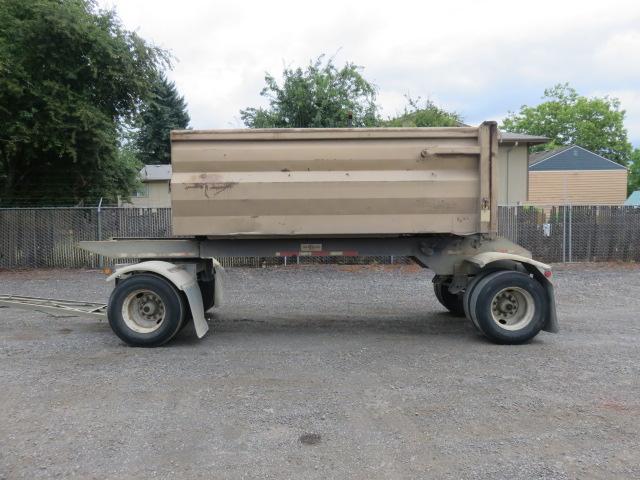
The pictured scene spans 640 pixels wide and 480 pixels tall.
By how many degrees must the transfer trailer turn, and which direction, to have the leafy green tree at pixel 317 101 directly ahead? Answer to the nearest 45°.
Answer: approximately 90° to its right

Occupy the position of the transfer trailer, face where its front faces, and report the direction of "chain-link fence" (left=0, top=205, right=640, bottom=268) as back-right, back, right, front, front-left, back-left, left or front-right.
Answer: right

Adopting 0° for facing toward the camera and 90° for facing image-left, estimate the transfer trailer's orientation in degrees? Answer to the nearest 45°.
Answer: approximately 90°

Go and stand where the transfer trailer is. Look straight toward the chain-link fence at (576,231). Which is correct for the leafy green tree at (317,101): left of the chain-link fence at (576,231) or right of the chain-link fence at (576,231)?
left

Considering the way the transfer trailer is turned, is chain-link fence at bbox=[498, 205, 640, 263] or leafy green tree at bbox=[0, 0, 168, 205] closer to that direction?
the leafy green tree

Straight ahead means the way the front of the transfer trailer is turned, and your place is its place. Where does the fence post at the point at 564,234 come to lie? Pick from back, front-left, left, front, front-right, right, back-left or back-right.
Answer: back-right

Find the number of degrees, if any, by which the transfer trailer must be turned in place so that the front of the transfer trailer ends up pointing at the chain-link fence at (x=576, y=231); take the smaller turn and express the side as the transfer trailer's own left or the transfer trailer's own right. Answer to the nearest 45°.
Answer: approximately 135° to the transfer trailer's own right

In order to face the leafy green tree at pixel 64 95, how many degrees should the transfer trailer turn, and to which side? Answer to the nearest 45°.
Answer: approximately 45° to its right
